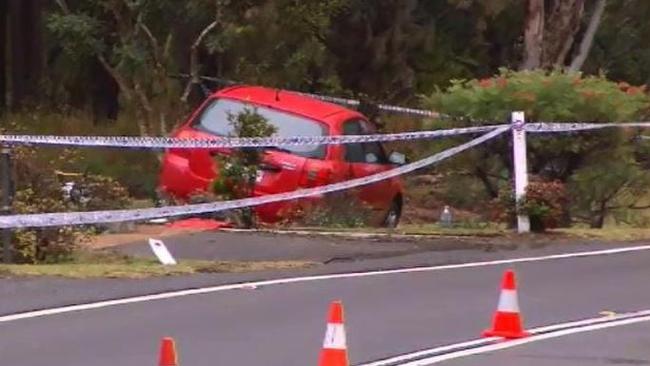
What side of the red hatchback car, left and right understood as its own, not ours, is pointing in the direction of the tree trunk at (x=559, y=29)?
front

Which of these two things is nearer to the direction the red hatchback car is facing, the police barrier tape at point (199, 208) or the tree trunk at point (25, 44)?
the tree trunk

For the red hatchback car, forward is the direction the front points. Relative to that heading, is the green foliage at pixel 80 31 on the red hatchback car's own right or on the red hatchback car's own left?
on the red hatchback car's own left

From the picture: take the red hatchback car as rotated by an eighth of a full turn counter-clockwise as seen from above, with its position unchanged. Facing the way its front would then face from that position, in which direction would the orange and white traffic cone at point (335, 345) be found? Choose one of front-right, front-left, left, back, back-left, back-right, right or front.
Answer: back

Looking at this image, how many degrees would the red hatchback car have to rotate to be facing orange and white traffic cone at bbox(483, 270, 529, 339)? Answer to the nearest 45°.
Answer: approximately 135° to its right

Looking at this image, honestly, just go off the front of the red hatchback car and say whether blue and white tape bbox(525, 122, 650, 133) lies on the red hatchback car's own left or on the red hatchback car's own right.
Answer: on the red hatchback car's own right

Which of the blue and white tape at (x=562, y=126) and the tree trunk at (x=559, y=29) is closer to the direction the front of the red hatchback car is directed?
the tree trunk

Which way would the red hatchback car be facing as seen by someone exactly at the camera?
facing away from the viewer and to the right of the viewer
